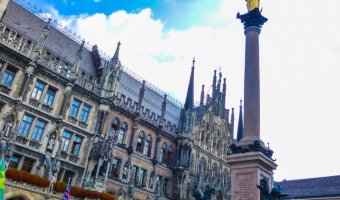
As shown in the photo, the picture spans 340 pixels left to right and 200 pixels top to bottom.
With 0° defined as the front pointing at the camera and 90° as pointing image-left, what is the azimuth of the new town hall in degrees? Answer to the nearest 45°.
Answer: approximately 315°

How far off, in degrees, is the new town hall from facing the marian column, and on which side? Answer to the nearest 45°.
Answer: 0° — it already faces it
